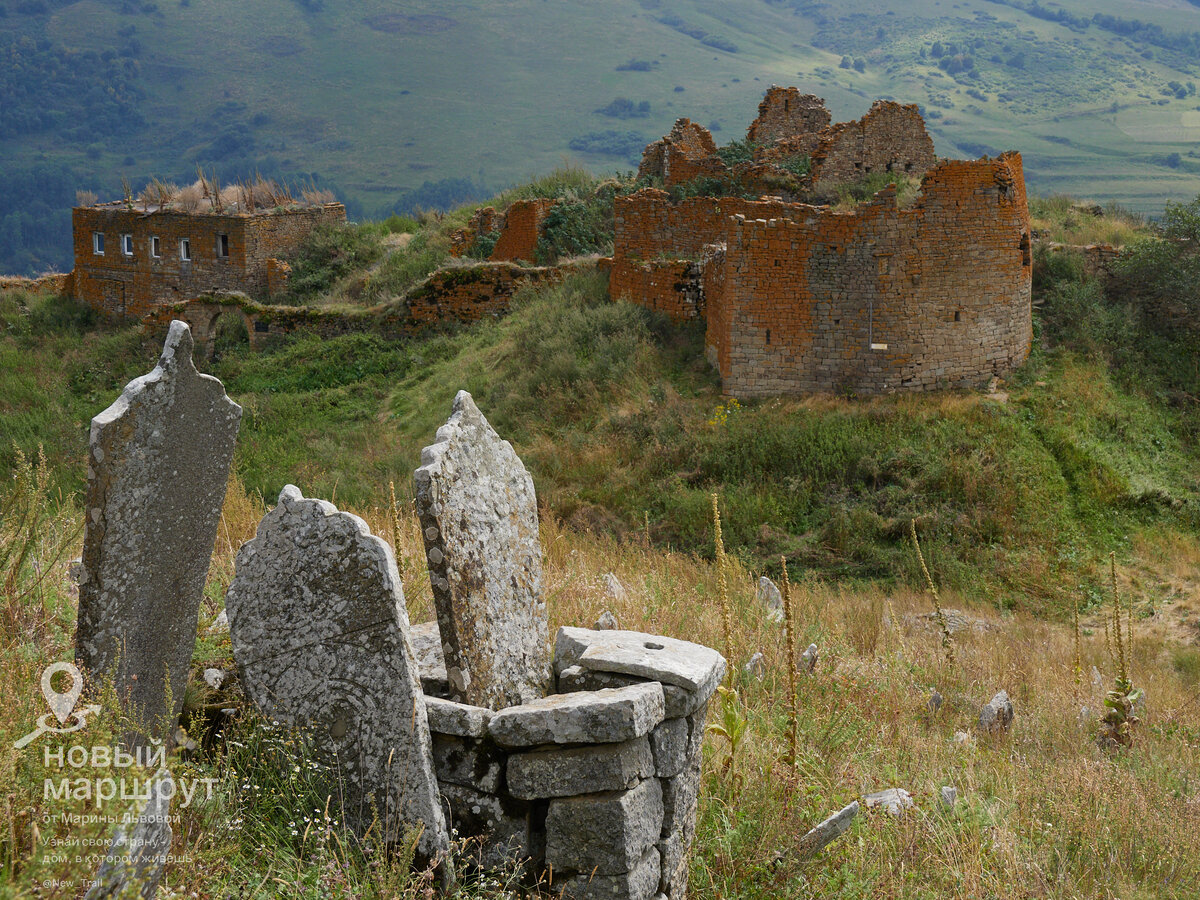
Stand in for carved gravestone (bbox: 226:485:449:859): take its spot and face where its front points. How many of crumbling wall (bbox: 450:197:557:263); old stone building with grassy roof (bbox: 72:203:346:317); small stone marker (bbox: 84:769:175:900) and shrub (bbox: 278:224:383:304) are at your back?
3

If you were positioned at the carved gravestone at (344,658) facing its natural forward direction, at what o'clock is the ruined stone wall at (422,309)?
The ruined stone wall is roughly at 6 o'clock from the carved gravestone.

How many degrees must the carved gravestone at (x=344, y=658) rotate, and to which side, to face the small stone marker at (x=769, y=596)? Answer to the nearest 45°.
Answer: approximately 135° to its left

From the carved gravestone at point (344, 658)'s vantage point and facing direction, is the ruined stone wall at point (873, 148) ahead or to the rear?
to the rear

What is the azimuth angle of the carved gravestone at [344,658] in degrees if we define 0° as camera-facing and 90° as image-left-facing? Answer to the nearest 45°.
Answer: approximately 0°

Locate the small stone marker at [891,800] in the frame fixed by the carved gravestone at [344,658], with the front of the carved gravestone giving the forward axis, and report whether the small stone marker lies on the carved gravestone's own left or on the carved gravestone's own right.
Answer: on the carved gravestone's own left

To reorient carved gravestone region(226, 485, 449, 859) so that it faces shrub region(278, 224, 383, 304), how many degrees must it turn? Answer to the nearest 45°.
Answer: approximately 180°

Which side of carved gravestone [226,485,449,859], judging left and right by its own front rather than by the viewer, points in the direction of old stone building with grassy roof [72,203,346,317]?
back
